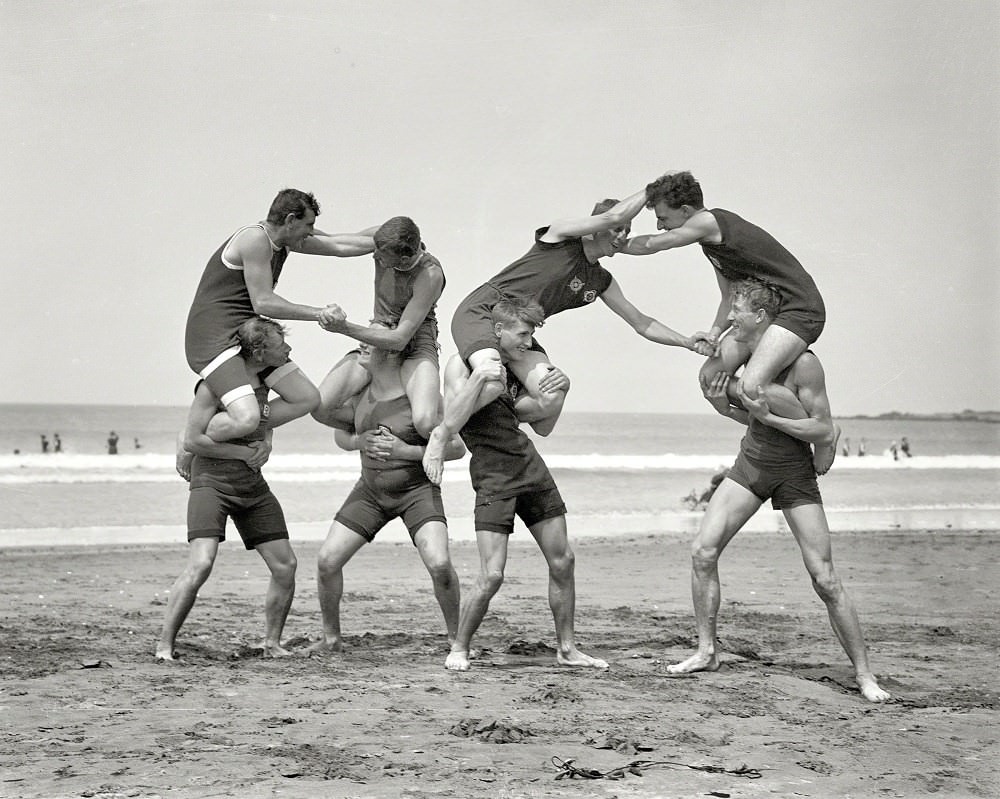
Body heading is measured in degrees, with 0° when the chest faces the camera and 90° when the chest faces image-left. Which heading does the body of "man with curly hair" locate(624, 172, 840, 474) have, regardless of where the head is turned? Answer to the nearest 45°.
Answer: approximately 90°

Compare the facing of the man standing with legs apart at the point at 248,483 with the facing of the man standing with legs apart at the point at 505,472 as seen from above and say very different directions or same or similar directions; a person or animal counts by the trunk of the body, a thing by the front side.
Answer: same or similar directions

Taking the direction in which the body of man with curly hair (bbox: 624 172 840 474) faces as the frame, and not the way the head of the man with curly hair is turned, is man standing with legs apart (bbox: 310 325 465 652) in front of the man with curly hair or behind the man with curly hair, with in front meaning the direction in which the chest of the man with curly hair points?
in front

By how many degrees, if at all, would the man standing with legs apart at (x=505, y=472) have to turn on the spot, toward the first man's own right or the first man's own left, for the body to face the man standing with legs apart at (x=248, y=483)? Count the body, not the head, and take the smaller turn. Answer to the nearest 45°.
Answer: approximately 135° to the first man's own right

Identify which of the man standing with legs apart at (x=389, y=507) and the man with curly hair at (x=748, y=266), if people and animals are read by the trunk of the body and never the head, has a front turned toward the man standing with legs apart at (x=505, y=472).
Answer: the man with curly hair

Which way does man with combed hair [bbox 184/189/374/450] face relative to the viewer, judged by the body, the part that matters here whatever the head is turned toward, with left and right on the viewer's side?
facing to the right of the viewer

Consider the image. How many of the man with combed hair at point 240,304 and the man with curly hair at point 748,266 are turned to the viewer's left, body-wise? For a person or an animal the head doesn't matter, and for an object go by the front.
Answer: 1

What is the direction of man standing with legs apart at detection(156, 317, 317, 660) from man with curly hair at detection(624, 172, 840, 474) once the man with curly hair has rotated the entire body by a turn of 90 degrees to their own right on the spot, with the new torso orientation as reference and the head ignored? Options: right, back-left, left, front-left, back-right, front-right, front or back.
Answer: left

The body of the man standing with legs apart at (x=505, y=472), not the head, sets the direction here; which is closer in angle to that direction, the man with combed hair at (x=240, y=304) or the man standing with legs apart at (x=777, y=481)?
the man standing with legs apart

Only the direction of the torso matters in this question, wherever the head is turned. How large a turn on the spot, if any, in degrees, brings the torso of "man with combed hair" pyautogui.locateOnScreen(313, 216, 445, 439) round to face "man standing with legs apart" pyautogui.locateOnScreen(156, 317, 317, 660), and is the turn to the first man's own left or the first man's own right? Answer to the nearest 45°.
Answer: approximately 45° to the first man's own right

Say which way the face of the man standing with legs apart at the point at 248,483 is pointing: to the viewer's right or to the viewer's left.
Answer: to the viewer's right

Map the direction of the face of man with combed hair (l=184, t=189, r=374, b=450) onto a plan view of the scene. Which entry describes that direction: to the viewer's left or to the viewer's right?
to the viewer's right

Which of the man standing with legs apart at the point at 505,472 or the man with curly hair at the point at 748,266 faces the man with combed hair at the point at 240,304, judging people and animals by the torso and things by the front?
the man with curly hair at the point at 748,266
